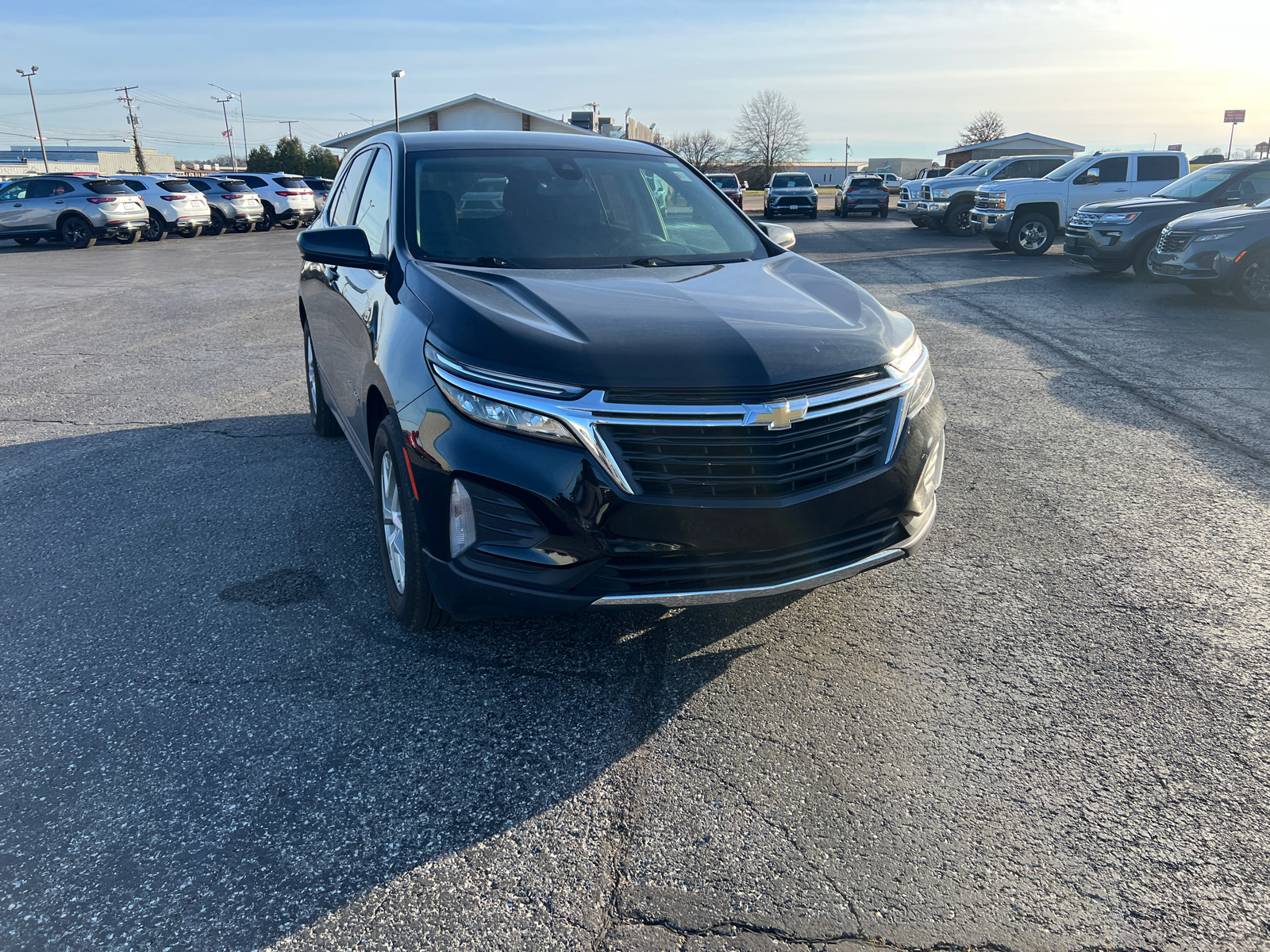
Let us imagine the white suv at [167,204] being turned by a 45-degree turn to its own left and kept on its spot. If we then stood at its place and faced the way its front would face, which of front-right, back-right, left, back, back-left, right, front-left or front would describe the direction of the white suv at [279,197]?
back-right

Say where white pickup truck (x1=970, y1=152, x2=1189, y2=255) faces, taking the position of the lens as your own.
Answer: facing the viewer and to the left of the viewer

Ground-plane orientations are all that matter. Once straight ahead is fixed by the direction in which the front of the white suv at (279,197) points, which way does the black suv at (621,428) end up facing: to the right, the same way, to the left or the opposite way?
the opposite way

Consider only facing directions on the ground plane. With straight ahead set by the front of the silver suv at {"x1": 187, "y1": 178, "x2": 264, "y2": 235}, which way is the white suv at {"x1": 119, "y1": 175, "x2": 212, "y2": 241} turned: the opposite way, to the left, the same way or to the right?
the same way

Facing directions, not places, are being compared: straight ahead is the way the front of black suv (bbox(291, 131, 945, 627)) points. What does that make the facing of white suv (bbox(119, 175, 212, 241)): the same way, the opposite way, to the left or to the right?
the opposite way

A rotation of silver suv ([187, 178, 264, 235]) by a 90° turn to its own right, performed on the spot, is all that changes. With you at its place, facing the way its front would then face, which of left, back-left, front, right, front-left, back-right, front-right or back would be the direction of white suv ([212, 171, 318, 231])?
front

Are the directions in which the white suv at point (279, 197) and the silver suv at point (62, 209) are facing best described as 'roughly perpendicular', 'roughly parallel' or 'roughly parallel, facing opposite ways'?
roughly parallel

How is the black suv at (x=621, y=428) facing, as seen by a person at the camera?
facing the viewer and to the right of the viewer

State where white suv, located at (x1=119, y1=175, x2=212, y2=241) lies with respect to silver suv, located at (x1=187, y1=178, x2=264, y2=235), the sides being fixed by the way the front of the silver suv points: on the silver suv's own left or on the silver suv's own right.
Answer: on the silver suv's own left

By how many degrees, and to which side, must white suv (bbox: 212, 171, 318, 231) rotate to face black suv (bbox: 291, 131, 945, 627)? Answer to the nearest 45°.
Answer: approximately 135° to its left

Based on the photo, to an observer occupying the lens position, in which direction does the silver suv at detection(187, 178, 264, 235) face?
facing away from the viewer and to the left of the viewer

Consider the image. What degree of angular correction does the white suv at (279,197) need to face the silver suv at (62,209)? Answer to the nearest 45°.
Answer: approximately 90° to its left

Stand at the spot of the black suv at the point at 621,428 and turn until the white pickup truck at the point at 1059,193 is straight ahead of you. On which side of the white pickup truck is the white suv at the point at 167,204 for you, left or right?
left

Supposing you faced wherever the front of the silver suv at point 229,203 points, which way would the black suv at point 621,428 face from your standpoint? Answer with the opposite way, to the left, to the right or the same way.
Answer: the opposite way

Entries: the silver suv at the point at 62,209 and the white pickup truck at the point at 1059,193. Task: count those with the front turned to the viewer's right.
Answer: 0

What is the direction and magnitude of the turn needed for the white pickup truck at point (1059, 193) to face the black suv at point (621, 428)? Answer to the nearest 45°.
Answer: approximately 45° to its left

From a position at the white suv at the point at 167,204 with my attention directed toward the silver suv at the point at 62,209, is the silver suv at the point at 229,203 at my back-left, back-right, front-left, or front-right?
back-right

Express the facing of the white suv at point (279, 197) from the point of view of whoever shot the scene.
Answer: facing away from the viewer and to the left of the viewer

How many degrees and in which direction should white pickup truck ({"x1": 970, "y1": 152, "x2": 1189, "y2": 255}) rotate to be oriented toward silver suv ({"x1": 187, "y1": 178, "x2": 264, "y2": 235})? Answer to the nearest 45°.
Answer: approximately 45° to its right
